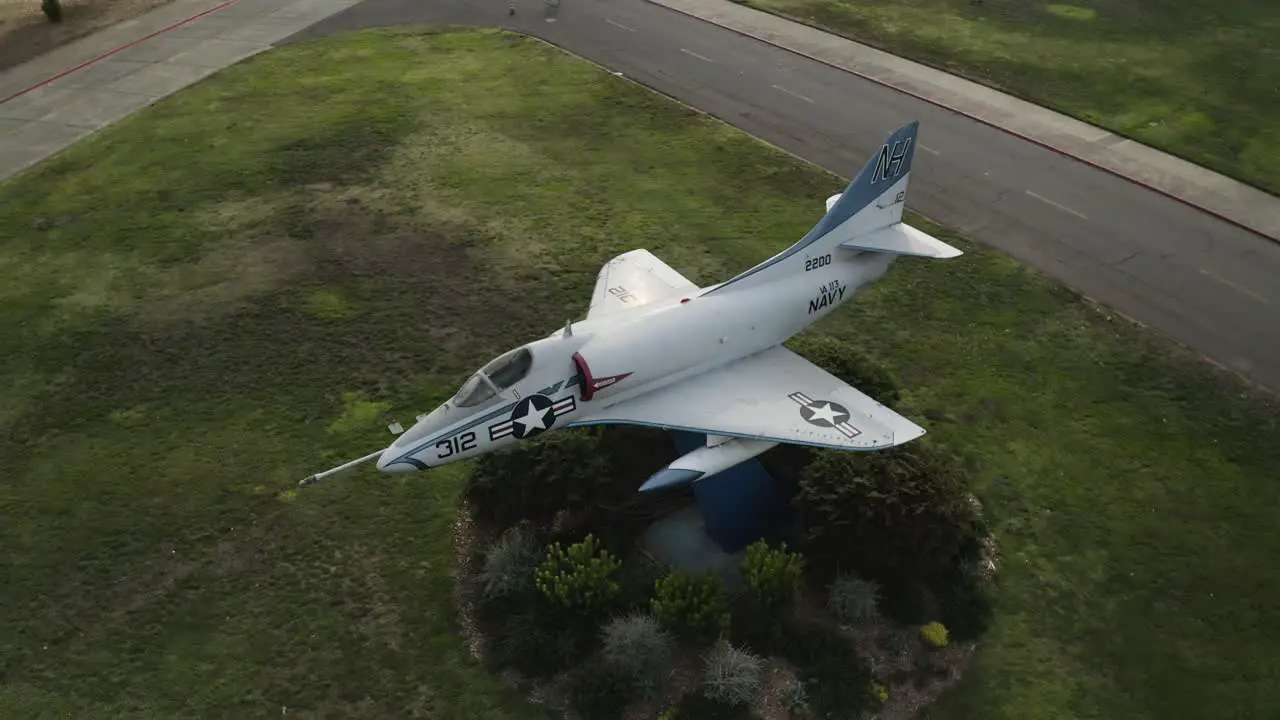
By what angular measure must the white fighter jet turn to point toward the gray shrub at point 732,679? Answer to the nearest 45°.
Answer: approximately 45° to its left

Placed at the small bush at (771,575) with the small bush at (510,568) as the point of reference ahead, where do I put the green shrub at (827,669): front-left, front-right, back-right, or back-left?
back-left

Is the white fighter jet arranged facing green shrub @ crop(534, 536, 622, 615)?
yes

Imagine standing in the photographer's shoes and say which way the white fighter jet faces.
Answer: facing the viewer and to the left of the viewer

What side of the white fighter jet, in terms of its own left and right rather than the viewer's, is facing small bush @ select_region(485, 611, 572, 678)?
front

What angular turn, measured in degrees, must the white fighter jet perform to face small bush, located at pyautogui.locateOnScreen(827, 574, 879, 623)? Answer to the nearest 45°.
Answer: approximately 90° to its left

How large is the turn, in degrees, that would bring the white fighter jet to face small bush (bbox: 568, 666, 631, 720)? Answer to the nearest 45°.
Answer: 0° — it already faces it

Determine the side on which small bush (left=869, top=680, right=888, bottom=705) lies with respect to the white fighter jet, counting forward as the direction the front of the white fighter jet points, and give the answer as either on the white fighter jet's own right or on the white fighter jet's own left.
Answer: on the white fighter jet's own left
